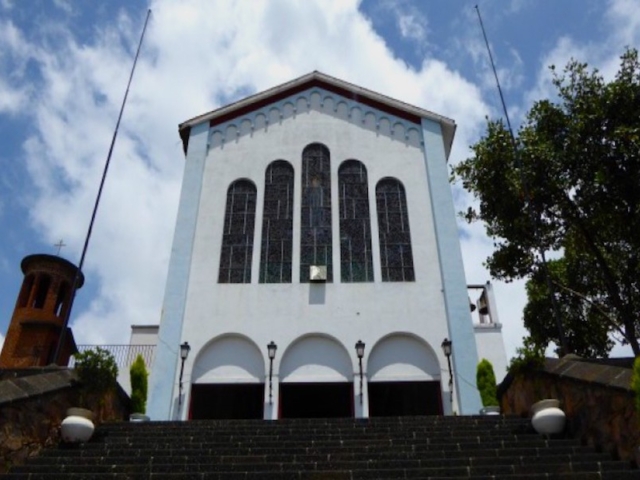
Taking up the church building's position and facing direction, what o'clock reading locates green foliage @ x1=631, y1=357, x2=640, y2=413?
The green foliage is roughly at 11 o'clock from the church building.

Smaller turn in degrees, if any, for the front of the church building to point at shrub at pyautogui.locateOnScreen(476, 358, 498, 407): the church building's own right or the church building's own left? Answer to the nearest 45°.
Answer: approximately 45° to the church building's own left

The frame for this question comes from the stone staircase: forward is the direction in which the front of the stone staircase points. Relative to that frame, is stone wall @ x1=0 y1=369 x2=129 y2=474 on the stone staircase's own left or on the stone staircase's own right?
on the stone staircase's own right

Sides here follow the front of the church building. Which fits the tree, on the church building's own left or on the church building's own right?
on the church building's own left

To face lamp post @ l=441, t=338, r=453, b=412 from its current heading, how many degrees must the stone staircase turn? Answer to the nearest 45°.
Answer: approximately 135° to its left

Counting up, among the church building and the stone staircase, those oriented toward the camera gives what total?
2

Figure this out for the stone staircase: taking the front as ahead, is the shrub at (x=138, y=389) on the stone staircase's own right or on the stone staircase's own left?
on the stone staircase's own right

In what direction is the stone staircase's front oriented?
toward the camera

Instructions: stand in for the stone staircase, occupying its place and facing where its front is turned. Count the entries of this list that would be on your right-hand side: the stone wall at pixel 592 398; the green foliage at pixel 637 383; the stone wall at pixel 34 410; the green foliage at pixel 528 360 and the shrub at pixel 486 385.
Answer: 1

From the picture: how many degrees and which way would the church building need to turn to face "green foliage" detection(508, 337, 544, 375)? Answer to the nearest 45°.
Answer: approximately 45° to its left

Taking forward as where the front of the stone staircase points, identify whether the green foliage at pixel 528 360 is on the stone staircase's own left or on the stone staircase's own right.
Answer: on the stone staircase's own left

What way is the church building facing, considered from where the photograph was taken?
facing the viewer
